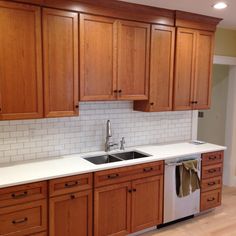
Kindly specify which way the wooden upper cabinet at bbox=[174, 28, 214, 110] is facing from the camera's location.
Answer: facing the viewer and to the right of the viewer

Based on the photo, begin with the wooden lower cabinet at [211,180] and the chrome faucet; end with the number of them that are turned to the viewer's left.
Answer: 0

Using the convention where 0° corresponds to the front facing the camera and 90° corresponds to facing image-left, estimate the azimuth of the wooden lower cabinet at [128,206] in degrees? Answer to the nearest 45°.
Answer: approximately 315°

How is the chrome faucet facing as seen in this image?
toward the camera

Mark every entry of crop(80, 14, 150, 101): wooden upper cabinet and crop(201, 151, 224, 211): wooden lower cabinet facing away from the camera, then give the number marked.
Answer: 0

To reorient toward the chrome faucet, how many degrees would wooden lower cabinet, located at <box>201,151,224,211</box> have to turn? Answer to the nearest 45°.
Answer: approximately 90° to its right

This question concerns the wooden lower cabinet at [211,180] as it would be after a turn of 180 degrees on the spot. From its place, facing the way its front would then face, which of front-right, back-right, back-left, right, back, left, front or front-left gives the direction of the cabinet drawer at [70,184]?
left

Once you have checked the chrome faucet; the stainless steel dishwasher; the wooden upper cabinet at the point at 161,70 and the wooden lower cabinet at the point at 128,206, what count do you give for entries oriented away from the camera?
0

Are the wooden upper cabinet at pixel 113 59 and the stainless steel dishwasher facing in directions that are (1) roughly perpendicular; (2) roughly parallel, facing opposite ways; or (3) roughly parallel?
roughly parallel
